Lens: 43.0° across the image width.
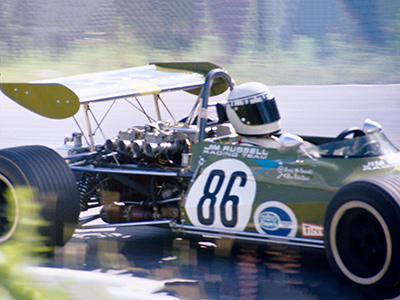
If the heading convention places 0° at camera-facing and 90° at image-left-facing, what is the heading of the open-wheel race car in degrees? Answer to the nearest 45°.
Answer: approximately 315°

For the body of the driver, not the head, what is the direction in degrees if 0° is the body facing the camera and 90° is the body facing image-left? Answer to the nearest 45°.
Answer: approximately 315°
